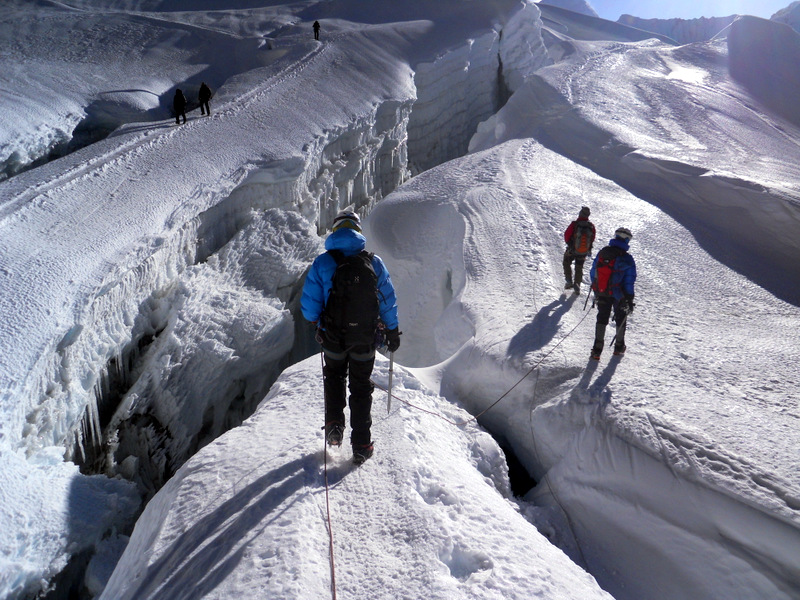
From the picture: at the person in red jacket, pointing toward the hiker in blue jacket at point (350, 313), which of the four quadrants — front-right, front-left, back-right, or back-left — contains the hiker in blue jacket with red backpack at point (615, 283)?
front-left

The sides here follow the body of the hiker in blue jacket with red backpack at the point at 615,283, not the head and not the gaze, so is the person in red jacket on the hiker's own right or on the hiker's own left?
on the hiker's own left

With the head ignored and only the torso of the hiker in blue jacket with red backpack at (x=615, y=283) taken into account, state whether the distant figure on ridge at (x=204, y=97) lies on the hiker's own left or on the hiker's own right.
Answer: on the hiker's own left

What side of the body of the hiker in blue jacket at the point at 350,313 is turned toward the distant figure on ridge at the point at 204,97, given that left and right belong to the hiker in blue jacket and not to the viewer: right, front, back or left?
front

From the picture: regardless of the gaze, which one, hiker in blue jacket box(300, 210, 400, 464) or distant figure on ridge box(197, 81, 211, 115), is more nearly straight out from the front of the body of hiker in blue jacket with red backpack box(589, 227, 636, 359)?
the distant figure on ridge

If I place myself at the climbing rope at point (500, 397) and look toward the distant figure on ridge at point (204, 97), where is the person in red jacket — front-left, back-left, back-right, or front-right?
front-right

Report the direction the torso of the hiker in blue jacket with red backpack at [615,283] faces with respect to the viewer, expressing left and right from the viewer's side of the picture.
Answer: facing away from the viewer and to the right of the viewer

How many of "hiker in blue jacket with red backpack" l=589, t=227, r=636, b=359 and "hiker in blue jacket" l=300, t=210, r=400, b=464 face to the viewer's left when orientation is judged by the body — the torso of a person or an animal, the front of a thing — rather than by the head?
0

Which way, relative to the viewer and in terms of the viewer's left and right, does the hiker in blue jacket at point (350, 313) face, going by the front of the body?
facing away from the viewer

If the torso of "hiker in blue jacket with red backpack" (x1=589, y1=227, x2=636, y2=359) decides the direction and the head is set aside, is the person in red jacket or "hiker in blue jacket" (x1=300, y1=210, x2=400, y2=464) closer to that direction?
the person in red jacket
